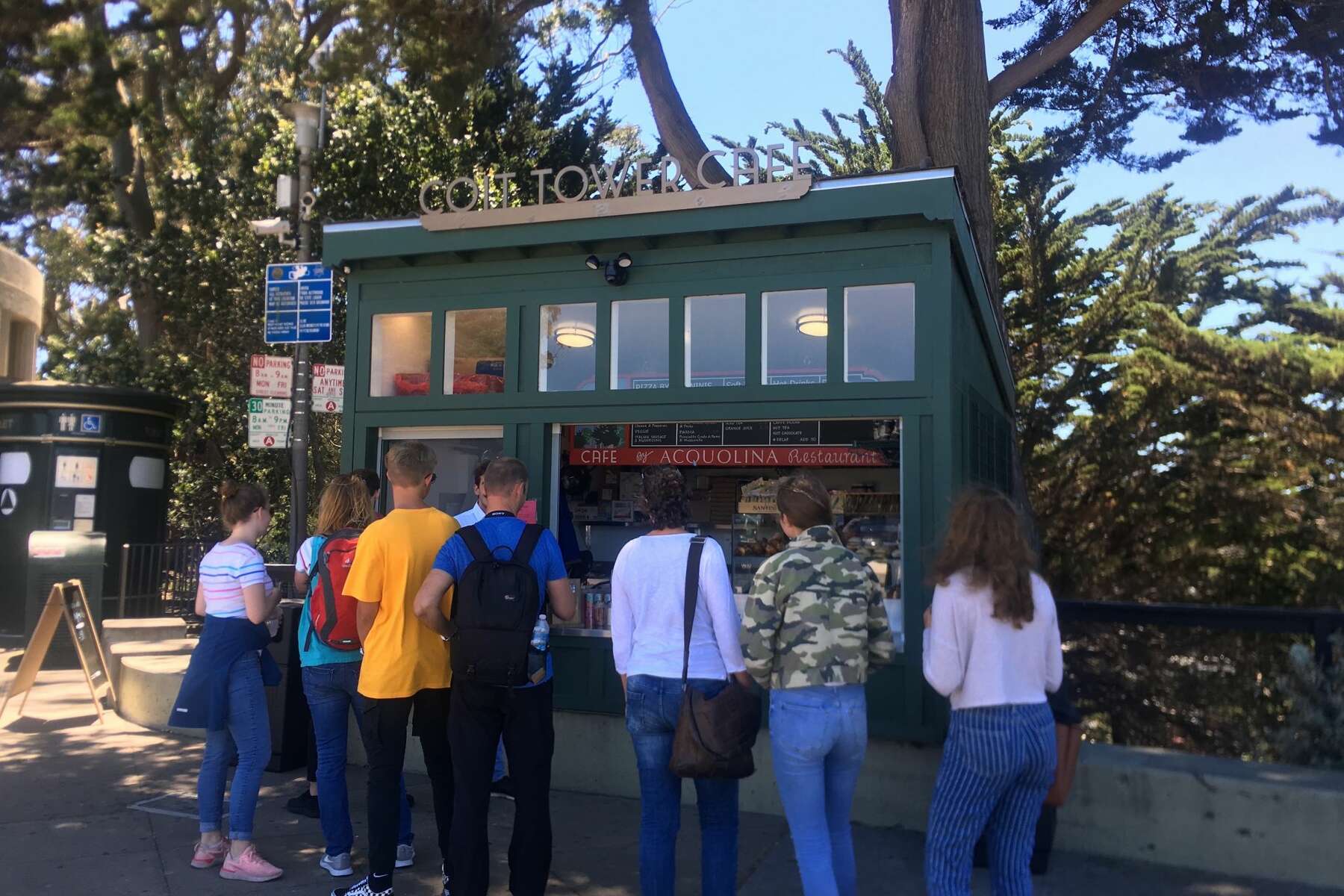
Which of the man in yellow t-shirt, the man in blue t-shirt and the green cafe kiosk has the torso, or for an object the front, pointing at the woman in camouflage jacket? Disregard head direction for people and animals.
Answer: the green cafe kiosk

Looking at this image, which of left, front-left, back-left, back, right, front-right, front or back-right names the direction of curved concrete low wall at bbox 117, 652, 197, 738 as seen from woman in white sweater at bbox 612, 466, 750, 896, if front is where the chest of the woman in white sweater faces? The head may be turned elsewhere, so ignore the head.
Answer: front-left

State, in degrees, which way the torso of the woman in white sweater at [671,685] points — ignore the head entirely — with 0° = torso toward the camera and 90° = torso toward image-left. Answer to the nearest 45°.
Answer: approximately 180°

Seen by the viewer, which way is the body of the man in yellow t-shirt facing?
away from the camera

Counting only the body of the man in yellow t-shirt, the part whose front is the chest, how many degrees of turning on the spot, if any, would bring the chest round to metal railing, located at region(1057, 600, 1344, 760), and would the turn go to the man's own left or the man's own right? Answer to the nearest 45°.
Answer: approximately 90° to the man's own right

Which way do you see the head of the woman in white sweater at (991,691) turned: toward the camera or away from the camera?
away from the camera

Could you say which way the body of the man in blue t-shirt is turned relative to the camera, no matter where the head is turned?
away from the camera

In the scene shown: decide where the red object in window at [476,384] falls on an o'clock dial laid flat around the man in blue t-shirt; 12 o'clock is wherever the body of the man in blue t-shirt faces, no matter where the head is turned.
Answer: The red object in window is roughly at 12 o'clock from the man in blue t-shirt.

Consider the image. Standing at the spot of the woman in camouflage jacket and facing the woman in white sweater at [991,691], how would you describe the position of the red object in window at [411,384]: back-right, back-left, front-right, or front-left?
back-left

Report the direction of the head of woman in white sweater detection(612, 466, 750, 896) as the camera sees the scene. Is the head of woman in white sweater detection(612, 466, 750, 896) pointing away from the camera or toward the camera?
away from the camera

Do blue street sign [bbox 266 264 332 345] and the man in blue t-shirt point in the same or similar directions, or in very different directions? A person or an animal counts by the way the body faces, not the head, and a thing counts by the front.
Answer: very different directions

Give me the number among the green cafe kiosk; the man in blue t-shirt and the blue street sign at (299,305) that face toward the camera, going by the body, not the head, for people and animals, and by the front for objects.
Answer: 2

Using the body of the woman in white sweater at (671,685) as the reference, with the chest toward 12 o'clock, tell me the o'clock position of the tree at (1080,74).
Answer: The tree is roughly at 1 o'clock from the woman in white sweater.

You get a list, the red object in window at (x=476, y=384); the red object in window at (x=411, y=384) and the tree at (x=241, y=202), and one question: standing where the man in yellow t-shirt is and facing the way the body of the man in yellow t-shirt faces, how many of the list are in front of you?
3

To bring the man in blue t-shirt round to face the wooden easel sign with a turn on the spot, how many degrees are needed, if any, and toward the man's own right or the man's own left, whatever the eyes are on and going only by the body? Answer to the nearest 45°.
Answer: approximately 45° to the man's own left
